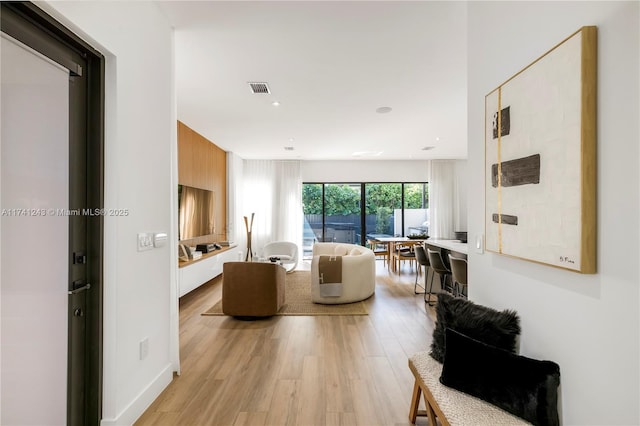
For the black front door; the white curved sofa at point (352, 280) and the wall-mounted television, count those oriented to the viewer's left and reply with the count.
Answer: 1

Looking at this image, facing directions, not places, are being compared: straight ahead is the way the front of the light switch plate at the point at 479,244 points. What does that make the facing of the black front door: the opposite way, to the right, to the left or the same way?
the opposite way

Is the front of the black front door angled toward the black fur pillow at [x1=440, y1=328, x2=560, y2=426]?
yes

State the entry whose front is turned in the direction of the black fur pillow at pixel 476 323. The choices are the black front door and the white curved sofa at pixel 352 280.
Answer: the black front door

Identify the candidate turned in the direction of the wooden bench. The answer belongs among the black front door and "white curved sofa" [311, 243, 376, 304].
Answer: the black front door

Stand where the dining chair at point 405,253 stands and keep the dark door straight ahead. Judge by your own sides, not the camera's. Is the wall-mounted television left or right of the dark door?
right

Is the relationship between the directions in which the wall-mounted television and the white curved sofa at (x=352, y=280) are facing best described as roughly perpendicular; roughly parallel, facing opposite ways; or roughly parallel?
roughly parallel, facing opposite ways

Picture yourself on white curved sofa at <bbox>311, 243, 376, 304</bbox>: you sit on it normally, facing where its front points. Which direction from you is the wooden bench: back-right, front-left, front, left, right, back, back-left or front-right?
left

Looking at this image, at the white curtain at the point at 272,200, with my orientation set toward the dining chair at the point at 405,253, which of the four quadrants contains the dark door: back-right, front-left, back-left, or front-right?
front-right

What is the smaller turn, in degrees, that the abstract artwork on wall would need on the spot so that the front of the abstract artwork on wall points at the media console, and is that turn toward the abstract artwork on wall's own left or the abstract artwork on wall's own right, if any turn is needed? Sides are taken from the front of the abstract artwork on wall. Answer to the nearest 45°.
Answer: approximately 45° to the abstract artwork on wall's own right

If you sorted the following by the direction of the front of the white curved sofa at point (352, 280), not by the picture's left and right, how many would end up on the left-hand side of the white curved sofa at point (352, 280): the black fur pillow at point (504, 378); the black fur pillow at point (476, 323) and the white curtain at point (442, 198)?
2

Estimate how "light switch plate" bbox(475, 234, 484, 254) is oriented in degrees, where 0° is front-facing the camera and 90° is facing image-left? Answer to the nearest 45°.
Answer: approximately 45°

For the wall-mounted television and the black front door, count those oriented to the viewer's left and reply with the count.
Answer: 0

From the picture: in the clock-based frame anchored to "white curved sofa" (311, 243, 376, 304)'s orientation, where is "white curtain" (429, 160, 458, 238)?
The white curtain is roughly at 4 o'clock from the white curved sofa.

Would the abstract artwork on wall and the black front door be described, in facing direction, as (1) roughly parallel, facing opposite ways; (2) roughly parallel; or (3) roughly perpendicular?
roughly parallel, facing opposite ways

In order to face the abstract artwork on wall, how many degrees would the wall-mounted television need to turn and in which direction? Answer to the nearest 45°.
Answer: approximately 45° to its right

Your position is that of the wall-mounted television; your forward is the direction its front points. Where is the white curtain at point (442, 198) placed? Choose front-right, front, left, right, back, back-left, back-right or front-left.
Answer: front-left

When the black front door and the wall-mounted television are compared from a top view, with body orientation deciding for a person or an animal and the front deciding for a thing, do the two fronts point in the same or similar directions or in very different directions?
same or similar directions
